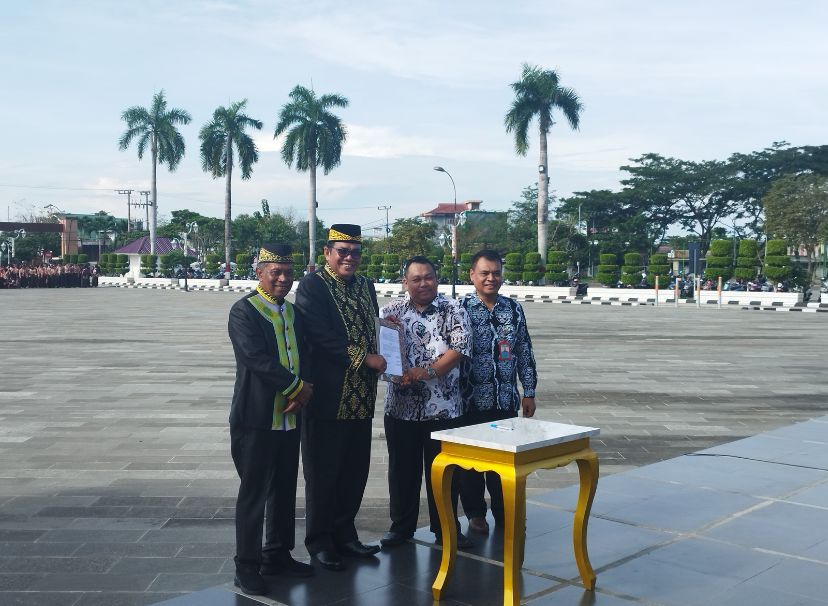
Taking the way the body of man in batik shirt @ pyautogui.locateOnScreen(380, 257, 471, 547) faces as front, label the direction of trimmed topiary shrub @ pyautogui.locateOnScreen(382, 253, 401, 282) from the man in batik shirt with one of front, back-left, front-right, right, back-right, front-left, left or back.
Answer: back

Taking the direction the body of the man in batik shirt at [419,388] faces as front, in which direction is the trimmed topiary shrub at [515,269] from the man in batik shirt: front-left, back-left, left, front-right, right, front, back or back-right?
back

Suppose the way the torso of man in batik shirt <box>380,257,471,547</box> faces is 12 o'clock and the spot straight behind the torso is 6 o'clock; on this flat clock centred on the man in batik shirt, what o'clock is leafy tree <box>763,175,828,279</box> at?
The leafy tree is roughly at 7 o'clock from the man in batik shirt.

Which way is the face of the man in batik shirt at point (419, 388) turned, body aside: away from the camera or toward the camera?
toward the camera

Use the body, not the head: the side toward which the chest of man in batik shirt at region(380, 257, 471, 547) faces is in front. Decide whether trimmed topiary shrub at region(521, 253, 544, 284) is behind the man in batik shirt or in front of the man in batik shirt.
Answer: behind

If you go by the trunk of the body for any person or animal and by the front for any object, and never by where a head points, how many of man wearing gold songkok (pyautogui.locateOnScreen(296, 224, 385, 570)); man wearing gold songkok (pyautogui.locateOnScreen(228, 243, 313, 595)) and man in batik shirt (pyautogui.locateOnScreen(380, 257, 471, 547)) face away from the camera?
0

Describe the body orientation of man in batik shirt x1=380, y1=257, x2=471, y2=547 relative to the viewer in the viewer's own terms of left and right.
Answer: facing the viewer

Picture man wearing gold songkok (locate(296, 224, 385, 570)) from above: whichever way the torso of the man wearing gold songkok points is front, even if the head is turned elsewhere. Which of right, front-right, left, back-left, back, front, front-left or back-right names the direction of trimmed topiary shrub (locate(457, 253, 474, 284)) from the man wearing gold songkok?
back-left

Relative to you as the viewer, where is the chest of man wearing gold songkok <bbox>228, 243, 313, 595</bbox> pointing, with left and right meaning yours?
facing the viewer and to the right of the viewer
